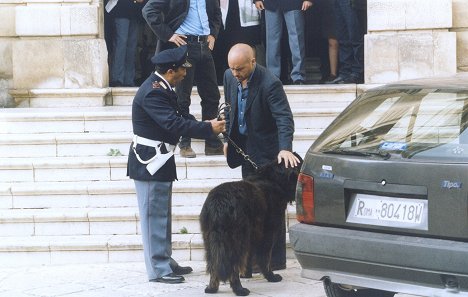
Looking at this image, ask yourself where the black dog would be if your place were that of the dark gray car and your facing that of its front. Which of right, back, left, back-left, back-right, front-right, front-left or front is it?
left

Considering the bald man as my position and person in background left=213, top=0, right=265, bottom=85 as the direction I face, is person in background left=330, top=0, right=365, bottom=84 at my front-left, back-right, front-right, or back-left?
front-right

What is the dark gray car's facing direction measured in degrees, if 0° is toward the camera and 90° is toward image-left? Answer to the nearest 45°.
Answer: approximately 225°

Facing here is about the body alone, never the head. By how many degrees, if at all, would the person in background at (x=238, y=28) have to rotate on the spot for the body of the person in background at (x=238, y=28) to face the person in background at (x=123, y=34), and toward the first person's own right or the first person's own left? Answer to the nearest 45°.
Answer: approximately 90° to the first person's own right

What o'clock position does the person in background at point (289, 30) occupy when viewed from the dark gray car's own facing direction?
The person in background is roughly at 10 o'clock from the dark gray car.

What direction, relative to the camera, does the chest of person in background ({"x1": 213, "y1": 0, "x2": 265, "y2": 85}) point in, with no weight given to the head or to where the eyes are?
toward the camera

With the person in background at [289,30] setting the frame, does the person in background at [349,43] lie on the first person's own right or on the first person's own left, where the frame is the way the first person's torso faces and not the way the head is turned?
on the first person's own left

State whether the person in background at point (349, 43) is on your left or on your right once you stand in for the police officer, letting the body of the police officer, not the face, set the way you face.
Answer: on your left

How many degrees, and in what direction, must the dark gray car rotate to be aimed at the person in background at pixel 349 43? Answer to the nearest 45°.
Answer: approximately 45° to its left

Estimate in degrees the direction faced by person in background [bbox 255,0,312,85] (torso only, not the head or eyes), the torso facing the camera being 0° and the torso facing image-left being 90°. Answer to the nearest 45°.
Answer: approximately 0°

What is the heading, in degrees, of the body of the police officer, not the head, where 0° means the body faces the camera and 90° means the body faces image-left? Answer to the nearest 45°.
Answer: approximately 270°

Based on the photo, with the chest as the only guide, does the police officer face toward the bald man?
yes

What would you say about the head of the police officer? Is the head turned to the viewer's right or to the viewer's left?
to the viewer's right

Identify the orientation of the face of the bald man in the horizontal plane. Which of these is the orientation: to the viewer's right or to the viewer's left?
to the viewer's left

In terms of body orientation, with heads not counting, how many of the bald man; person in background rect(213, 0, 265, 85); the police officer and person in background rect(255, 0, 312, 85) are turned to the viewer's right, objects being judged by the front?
1

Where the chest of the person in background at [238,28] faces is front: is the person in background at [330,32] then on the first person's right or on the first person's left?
on the first person's left
